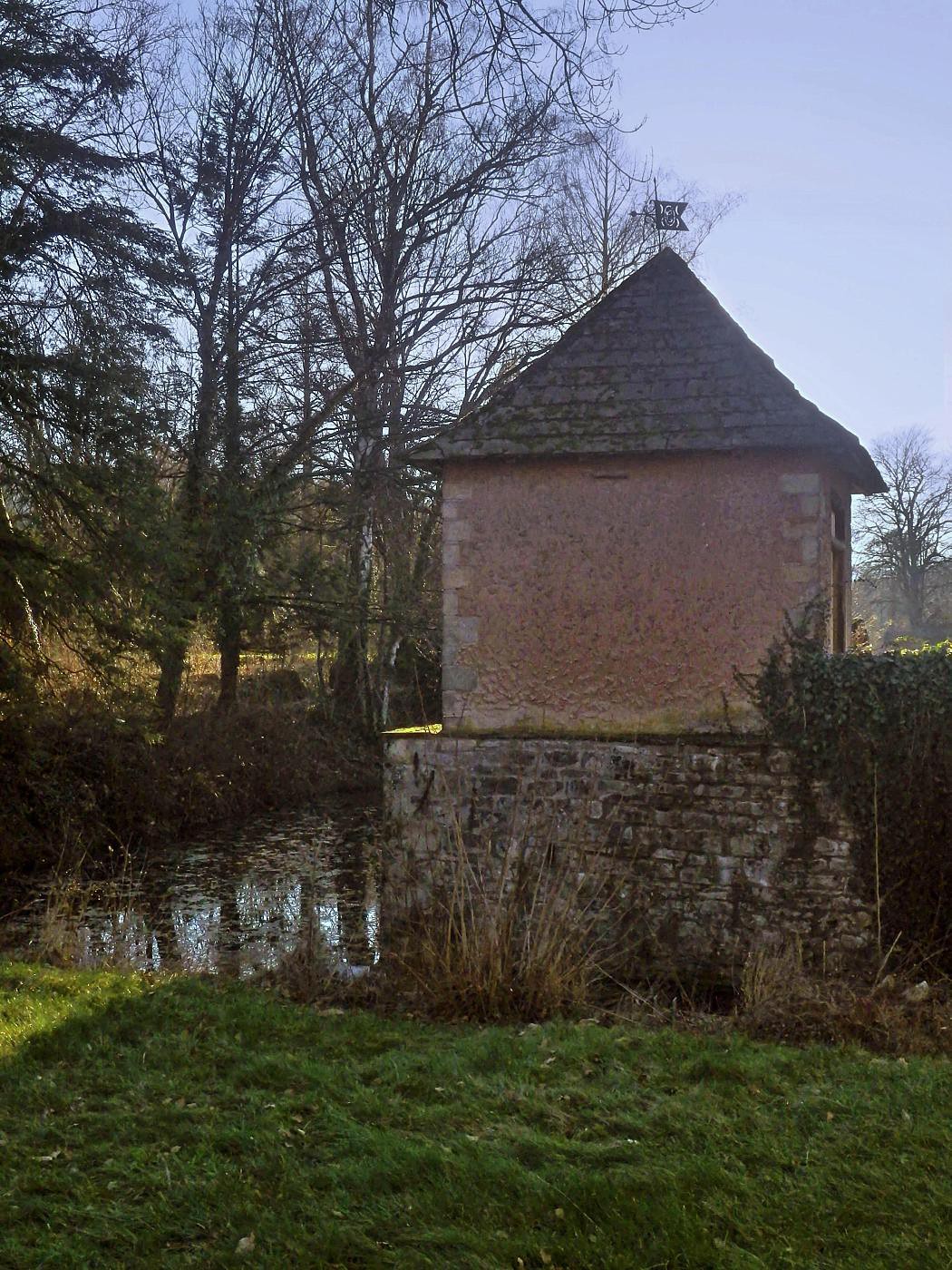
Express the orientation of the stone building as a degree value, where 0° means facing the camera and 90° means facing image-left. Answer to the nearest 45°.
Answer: approximately 270°

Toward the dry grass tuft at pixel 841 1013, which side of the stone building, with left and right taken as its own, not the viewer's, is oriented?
right

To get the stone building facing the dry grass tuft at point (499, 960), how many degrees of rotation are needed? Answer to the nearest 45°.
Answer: approximately 90° to its right

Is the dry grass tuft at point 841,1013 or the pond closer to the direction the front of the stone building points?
the dry grass tuft
